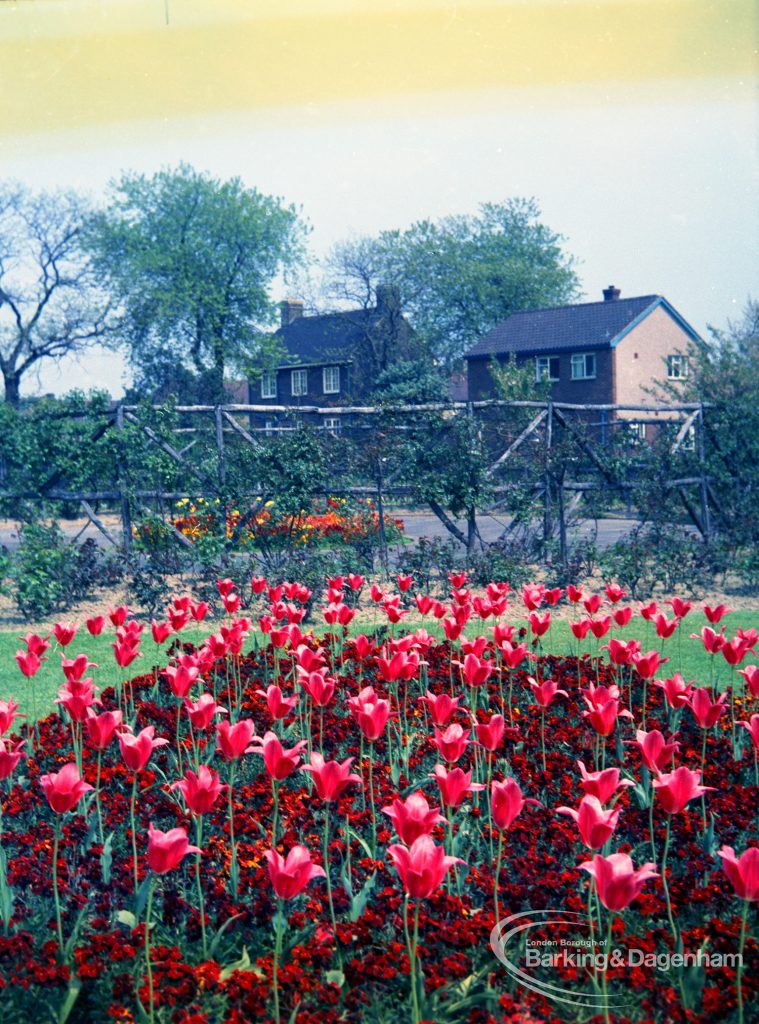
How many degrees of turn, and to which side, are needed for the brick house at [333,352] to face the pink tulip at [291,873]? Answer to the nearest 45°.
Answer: approximately 45° to its left

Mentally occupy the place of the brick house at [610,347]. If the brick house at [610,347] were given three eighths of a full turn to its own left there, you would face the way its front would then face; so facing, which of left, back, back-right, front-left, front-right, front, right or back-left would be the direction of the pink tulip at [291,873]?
right

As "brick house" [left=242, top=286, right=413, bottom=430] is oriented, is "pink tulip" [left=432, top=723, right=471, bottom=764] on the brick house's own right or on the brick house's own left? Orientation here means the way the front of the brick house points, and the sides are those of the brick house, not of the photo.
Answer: on the brick house's own left

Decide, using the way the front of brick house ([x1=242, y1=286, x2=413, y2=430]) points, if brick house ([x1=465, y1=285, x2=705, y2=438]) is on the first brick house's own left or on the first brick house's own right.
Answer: on the first brick house's own left

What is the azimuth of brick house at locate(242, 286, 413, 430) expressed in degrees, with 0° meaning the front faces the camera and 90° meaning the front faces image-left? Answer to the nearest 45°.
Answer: approximately 45°

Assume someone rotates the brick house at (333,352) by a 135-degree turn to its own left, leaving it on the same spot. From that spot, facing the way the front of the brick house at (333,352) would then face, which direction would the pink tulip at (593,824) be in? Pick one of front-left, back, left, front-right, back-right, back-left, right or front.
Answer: right

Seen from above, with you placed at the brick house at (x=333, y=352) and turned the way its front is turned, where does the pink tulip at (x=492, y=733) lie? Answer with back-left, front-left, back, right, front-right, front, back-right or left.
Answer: front-left

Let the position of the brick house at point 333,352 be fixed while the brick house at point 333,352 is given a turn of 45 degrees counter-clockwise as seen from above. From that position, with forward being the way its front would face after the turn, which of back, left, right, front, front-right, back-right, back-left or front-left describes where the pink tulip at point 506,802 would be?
front

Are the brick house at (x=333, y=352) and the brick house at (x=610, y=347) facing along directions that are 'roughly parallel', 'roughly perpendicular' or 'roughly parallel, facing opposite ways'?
roughly parallel

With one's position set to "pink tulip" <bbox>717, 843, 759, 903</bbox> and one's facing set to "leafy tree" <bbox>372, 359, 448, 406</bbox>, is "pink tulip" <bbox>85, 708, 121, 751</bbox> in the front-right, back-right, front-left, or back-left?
front-left

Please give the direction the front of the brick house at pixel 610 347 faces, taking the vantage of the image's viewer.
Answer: facing the viewer and to the left of the viewer

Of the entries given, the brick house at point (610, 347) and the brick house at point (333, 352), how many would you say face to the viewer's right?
0

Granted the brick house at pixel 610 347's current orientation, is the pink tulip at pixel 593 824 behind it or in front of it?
in front

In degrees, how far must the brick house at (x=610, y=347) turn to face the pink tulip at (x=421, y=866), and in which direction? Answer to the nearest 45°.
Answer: approximately 45° to its left
